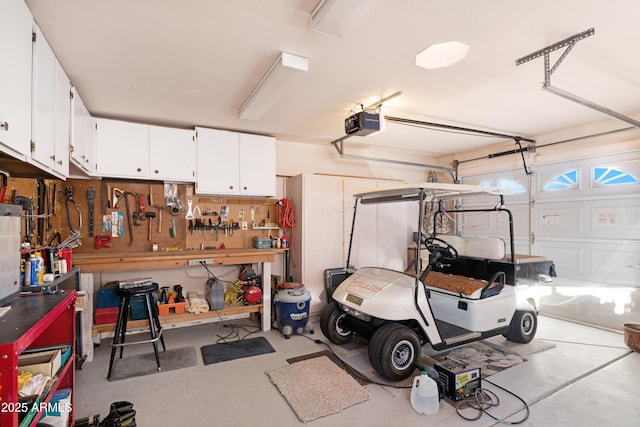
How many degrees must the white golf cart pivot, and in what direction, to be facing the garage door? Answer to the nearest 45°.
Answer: approximately 180°

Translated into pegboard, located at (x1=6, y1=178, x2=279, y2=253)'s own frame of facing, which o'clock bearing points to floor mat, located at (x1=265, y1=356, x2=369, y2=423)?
The floor mat is roughly at 11 o'clock from the pegboard.

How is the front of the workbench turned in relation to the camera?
facing the viewer

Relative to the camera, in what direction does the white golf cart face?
facing the viewer and to the left of the viewer

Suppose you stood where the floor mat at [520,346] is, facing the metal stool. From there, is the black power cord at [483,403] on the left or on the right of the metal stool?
left

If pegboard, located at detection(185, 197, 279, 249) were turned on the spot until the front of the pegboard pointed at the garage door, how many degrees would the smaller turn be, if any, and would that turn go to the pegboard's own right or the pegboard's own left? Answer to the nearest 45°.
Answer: approximately 90° to the pegboard's own left

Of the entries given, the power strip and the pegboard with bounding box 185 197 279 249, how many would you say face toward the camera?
2

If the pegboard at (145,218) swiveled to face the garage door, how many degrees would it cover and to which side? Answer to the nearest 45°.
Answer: approximately 45° to its left

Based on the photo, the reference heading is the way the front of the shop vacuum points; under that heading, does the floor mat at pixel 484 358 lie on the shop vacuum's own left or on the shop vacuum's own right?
on the shop vacuum's own left

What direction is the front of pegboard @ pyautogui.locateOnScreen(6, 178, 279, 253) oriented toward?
toward the camera
